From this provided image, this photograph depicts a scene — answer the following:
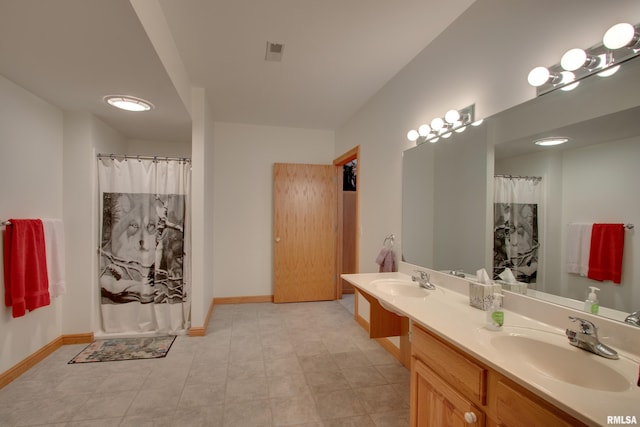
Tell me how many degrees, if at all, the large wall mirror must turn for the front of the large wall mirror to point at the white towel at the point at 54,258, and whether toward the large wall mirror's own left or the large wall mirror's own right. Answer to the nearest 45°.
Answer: approximately 45° to the large wall mirror's own right

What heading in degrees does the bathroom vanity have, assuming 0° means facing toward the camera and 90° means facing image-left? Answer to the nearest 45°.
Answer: approximately 45°

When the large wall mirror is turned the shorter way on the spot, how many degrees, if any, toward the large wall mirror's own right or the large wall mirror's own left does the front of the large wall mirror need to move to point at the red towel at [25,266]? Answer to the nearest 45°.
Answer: approximately 45° to the large wall mirror's own right

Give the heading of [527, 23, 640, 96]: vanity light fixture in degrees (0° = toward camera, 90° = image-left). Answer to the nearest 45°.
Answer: approximately 45°

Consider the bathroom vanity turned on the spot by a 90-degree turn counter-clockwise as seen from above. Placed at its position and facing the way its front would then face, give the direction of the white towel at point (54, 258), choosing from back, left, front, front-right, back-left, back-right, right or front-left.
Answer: back-right

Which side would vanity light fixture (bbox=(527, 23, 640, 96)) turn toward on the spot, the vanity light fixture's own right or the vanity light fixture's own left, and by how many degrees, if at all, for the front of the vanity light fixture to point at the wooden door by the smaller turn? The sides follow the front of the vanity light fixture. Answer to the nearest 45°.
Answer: approximately 90° to the vanity light fixture's own right

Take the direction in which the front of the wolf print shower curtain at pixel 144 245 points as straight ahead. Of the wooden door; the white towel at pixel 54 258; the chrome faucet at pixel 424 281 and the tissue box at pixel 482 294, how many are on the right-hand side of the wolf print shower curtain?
1

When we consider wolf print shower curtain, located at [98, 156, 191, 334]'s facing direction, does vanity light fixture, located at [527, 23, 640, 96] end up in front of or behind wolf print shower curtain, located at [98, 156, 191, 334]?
in front

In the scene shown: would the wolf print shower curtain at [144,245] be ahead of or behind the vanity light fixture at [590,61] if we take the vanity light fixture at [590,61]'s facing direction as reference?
ahead
